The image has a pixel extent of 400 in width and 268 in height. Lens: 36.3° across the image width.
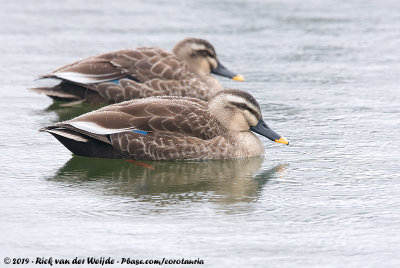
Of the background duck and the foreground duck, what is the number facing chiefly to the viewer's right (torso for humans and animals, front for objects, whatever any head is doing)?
2

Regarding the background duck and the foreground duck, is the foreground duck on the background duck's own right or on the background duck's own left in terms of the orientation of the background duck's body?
on the background duck's own right

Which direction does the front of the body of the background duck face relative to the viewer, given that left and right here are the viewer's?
facing to the right of the viewer

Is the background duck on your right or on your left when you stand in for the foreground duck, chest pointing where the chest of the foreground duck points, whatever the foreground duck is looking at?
on your left

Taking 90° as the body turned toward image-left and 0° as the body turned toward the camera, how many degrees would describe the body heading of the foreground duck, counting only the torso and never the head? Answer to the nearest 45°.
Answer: approximately 270°
